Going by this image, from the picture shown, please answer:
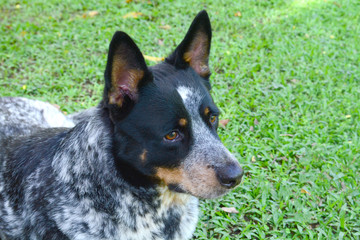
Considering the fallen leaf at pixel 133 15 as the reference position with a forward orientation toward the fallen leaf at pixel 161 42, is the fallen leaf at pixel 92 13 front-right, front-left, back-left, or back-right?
back-right

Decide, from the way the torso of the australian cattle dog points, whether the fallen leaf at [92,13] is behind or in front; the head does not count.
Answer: behind

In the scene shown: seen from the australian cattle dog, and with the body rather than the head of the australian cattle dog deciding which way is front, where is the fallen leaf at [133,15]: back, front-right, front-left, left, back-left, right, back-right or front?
back-left

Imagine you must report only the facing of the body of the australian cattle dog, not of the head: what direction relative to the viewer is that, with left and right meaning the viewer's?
facing the viewer and to the right of the viewer

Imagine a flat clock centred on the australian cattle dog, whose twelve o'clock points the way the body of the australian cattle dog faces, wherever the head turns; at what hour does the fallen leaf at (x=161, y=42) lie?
The fallen leaf is roughly at 8 o'clock from the australian cattle dog.

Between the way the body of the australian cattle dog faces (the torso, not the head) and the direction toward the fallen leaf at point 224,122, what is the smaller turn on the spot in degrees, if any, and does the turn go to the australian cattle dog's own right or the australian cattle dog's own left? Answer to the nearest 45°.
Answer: approximately 90° to the australian cattle dog's own left

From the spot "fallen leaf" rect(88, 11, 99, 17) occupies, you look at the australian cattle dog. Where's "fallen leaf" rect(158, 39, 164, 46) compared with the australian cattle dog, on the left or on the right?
left

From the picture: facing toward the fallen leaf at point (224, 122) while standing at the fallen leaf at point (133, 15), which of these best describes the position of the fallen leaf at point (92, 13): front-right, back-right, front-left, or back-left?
back-right

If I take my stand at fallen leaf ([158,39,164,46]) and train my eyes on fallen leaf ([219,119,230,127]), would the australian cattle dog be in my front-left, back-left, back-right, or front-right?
front-right
